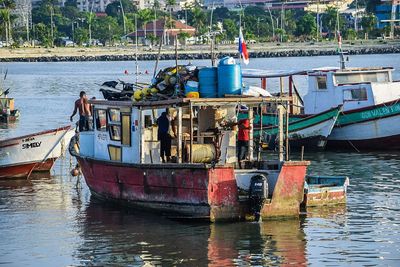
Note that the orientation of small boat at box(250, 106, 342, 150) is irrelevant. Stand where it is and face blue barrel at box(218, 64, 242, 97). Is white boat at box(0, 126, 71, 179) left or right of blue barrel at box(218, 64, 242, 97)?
right

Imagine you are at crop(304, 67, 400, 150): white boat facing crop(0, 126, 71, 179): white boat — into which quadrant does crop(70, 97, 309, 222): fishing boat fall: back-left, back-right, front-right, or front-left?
front-left

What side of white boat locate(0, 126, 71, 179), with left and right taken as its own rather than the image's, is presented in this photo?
right

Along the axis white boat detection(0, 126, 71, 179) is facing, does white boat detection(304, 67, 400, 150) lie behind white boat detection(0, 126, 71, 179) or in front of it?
in front

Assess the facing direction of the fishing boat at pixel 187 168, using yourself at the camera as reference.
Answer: facing away from the viewer and to the left of the viewer

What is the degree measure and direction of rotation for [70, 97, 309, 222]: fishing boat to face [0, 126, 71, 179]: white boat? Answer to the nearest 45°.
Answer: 0° — it already faces it

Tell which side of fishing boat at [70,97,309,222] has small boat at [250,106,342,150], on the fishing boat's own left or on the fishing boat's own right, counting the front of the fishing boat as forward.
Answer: on the fishing boat's own right

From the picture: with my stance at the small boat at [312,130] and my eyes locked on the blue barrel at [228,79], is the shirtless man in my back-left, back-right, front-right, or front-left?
front-right

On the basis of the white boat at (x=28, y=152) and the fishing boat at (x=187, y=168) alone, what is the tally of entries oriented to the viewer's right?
1

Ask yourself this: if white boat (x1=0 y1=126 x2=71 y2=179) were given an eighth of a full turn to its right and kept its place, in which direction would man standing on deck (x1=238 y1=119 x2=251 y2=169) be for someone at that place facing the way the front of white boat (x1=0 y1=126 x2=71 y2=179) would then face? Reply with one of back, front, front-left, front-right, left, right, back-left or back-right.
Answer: front

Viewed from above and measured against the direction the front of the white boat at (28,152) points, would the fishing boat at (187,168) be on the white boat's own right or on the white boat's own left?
on the white boat's own right
